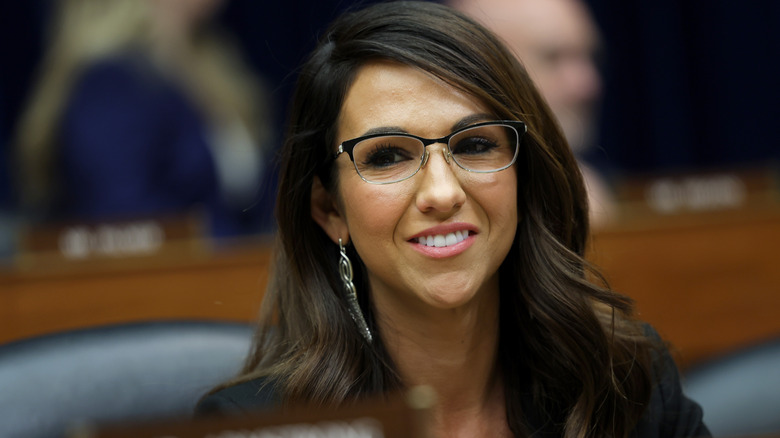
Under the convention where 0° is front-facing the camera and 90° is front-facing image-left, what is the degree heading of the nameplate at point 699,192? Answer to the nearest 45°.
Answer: approximately 0°

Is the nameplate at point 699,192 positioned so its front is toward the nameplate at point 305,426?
yes

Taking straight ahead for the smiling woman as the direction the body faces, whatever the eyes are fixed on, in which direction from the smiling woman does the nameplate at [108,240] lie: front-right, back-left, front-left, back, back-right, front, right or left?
back-right

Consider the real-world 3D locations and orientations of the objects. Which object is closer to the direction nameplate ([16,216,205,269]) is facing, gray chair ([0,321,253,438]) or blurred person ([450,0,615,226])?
the gray chair

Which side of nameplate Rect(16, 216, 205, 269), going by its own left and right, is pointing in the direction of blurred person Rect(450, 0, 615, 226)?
left

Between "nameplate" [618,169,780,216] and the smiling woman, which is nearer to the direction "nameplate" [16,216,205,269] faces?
the smiling woman

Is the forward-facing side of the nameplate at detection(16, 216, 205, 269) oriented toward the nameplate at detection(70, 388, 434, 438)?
yes
